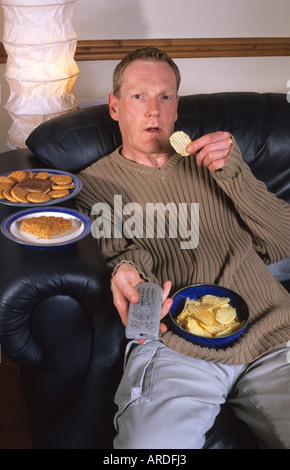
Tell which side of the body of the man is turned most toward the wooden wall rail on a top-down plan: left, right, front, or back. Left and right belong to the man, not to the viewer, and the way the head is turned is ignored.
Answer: back

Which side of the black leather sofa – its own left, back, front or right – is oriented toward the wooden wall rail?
back

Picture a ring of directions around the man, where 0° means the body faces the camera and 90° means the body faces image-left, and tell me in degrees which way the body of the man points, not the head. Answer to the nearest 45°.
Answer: approximately 0°

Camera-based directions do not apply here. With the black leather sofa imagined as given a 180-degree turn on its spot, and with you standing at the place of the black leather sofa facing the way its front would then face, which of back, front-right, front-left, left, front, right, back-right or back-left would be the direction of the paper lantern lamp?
front

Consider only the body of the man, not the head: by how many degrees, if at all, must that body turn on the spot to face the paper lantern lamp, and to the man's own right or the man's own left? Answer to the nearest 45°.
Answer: approximately 135° to the man's own right
